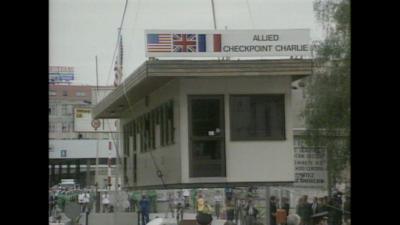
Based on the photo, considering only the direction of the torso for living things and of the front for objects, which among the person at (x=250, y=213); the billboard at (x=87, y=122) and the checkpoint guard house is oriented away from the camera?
the person

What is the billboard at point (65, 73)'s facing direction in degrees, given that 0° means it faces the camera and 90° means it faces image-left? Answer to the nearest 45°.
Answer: approximately 0°

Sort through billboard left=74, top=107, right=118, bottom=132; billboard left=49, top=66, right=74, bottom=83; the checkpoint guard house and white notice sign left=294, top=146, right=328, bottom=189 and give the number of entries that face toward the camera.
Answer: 4

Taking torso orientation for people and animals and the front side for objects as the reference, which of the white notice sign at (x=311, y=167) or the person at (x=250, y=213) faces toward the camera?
the white notice sign

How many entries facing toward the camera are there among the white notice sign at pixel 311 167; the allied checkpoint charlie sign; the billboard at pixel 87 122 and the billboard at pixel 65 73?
4

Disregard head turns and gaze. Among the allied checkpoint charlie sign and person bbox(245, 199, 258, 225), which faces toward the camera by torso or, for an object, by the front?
the allied checkpoint charlie sign

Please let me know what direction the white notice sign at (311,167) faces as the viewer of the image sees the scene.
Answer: facing the viewer

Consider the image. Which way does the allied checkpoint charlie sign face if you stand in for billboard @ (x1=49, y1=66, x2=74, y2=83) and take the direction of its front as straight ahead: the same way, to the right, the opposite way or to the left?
the same way

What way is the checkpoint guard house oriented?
toward the camera

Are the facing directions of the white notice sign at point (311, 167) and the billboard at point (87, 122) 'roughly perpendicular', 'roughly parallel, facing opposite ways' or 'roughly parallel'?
roughly parallel

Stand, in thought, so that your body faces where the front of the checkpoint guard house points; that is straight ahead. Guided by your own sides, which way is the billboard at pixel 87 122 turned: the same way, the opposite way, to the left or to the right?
the same way
